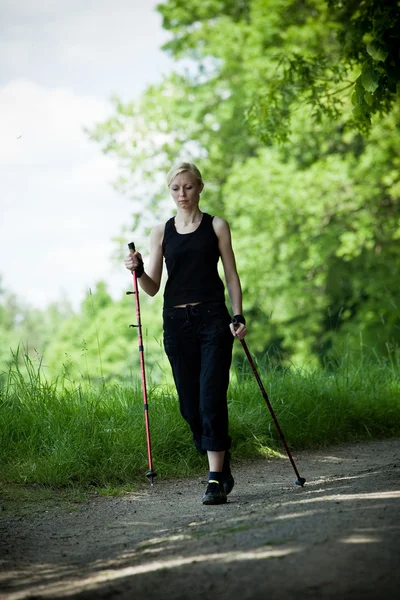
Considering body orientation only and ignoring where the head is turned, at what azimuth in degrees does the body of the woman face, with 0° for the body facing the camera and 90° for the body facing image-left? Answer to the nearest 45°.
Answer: approximately 0°

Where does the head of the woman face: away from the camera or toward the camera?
toward the camera

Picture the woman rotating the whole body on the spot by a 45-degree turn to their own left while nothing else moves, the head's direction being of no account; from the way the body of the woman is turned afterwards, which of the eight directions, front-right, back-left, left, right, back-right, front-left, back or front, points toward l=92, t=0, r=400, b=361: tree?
back-left
